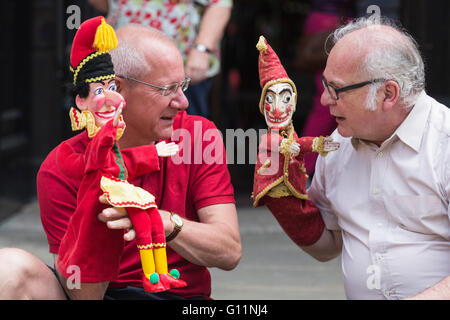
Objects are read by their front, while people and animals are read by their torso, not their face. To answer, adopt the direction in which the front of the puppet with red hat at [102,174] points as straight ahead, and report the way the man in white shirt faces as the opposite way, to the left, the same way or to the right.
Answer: to the right

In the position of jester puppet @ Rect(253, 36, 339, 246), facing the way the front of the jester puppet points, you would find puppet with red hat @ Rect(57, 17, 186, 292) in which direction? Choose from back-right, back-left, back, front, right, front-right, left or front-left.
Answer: front-right

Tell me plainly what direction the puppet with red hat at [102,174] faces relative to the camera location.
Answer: facing the viewer and to the right of the viewer

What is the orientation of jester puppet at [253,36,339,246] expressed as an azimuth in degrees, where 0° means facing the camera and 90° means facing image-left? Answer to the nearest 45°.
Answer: approximately 0°

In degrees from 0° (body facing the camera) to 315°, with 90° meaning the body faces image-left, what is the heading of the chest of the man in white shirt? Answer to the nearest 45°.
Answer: approximately 45°

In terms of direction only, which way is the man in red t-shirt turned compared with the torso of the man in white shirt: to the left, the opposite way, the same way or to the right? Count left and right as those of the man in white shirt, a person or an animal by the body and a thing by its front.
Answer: to the left

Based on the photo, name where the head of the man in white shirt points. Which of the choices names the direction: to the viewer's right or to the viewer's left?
to the viewer's left

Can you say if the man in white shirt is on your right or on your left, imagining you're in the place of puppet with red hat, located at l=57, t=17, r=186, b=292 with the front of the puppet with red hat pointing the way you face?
on your left

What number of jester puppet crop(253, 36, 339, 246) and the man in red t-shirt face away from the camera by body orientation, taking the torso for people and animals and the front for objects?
0
